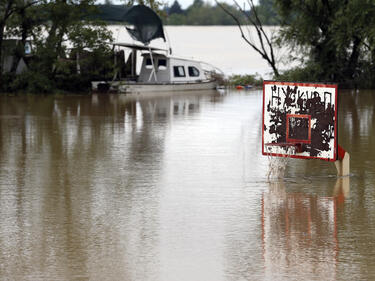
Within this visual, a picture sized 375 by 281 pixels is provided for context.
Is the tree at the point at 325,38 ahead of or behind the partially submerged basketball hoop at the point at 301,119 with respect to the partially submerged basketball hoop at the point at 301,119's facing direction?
behind

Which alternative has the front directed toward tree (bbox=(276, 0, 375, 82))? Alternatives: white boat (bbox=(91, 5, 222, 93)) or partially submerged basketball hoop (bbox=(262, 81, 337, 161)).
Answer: the white boat

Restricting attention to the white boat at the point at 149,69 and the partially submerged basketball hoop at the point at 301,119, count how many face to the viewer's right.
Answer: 1

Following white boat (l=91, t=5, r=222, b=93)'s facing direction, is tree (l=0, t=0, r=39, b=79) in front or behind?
behind

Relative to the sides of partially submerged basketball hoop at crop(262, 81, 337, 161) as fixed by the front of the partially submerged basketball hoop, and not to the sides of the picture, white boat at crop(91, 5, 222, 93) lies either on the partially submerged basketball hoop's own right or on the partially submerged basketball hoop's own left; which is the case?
on the partially submerged basketball hoop's own right

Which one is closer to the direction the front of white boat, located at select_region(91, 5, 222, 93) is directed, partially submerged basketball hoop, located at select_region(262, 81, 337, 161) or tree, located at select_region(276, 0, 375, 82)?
the tree

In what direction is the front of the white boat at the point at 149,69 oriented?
to the viewer's right

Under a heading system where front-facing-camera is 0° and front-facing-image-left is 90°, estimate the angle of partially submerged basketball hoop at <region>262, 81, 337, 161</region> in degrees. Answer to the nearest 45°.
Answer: approximately 45°

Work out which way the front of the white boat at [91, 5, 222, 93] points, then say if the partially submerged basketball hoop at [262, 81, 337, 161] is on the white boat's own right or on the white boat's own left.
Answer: on the white boat's own right

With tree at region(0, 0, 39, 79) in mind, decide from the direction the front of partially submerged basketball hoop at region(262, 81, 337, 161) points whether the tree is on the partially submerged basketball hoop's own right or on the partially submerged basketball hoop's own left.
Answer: on the partially submerged basketball hoop's own right
